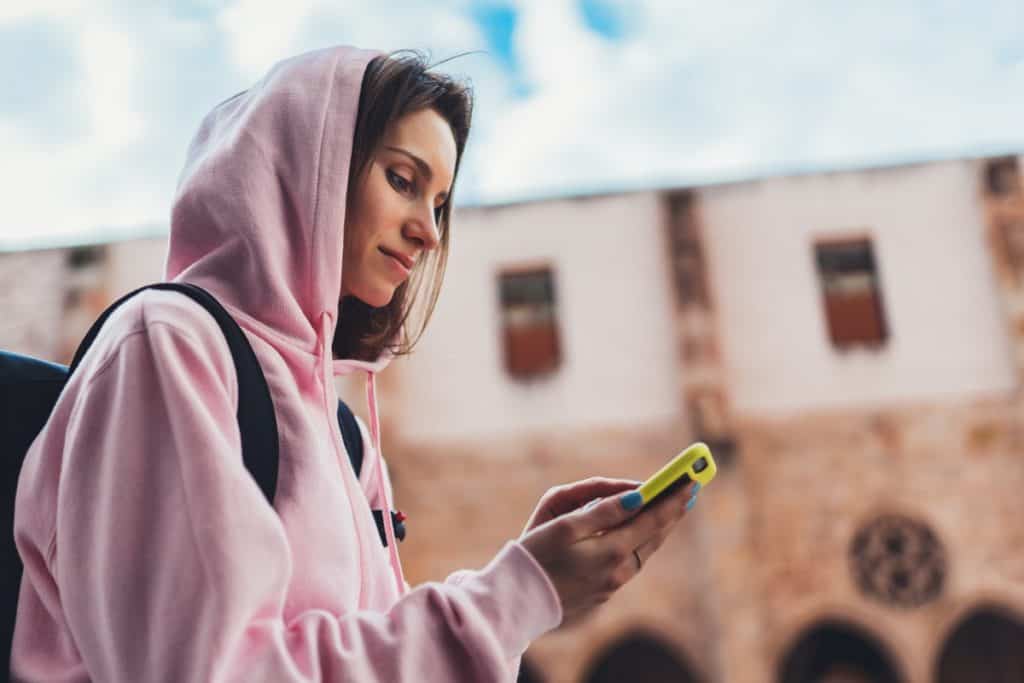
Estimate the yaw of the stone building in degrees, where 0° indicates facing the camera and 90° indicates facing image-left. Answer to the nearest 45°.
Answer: approximately 0°

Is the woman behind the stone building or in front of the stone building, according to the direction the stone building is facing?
in front
